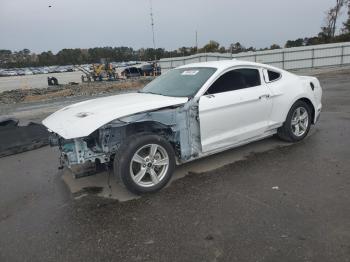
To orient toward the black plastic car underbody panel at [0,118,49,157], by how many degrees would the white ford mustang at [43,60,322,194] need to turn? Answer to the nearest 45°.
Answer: approximately 90° to its right

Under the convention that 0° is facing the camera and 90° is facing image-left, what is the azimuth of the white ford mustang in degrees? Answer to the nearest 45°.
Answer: approximately 45°

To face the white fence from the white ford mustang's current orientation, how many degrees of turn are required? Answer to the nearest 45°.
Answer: approximately 180°

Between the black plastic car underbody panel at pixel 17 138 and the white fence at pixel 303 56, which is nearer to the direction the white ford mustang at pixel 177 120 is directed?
the black plastic car underbody panel
